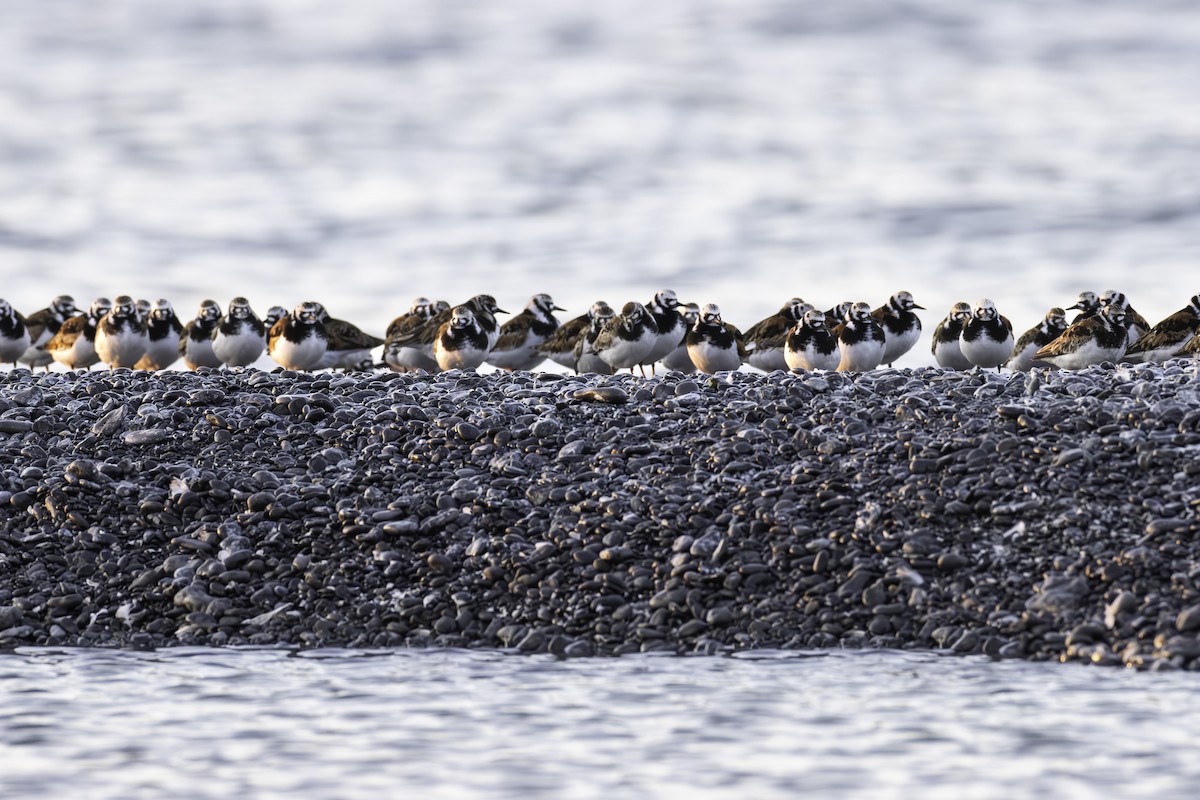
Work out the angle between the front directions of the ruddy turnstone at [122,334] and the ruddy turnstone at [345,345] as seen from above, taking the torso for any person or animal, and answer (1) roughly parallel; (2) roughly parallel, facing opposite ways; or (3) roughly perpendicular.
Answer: roughly perpendicular

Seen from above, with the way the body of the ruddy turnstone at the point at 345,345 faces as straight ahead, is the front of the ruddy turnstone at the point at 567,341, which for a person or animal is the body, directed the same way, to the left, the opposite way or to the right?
the opposite way

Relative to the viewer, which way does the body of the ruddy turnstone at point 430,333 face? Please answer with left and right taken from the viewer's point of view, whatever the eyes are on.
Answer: facing to the right of the viewer

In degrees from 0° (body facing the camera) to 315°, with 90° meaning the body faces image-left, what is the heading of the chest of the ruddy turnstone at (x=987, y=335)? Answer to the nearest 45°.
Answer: approximately 0°

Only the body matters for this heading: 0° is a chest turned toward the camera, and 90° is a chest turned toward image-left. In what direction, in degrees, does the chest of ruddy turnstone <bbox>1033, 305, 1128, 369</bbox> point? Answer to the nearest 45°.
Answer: approximately 270°

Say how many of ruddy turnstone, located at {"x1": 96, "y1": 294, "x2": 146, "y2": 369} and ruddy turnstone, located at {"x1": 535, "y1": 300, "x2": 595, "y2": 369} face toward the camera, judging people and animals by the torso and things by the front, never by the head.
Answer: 1

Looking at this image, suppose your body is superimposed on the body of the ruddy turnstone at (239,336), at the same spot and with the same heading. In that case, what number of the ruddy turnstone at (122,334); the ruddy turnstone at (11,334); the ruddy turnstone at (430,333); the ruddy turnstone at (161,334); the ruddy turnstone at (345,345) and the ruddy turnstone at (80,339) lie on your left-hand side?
2

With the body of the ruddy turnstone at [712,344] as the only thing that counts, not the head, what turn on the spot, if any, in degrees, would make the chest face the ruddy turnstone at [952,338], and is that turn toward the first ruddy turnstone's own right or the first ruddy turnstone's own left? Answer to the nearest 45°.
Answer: approximately 90° to the first ruddy turnstone's own left

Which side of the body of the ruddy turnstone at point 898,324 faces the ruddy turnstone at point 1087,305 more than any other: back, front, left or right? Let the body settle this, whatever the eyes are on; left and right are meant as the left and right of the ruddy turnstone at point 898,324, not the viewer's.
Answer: left

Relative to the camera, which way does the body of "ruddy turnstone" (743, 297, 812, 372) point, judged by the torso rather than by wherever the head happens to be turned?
to the viewer's right

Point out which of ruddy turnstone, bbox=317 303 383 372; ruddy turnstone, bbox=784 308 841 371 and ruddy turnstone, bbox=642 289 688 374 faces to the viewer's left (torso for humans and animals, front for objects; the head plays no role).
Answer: ruddy turnstone, bbox=317 303 383 372

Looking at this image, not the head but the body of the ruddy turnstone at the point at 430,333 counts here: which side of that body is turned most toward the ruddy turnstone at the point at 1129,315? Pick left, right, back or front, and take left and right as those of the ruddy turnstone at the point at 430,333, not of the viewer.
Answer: front

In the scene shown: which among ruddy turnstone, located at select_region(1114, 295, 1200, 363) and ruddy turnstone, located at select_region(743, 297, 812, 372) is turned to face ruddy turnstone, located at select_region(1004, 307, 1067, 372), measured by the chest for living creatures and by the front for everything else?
ruddy turnstone, located at select_region(743, 297, 812, 372)

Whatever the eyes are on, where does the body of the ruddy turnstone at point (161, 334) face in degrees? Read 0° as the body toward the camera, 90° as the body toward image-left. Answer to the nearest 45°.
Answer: approximately 0°

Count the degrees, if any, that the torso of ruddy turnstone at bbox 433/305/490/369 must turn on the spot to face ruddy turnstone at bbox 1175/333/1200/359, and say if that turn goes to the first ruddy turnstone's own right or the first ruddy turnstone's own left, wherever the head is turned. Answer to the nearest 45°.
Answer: approximately 90° to the first ruddy turnstone's own left

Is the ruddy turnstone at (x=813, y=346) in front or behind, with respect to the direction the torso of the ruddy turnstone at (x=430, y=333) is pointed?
in front

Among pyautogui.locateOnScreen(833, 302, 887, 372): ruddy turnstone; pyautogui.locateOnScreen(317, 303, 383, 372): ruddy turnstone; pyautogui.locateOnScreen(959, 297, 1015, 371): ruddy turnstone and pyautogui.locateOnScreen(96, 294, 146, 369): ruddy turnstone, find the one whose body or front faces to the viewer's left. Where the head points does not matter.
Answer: pyautogui.locateOnScreen(317, 303, 383, 372): ruddy turnstone
